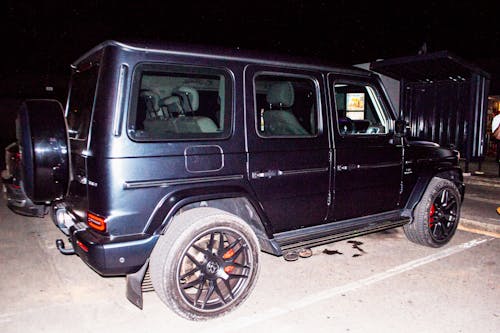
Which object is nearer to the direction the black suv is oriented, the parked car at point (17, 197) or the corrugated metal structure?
the corrugated metal structure

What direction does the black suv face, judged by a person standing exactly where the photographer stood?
facing away from the viewer and to the right of the viewer

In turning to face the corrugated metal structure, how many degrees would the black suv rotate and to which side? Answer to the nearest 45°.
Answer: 0° — it already faces it
